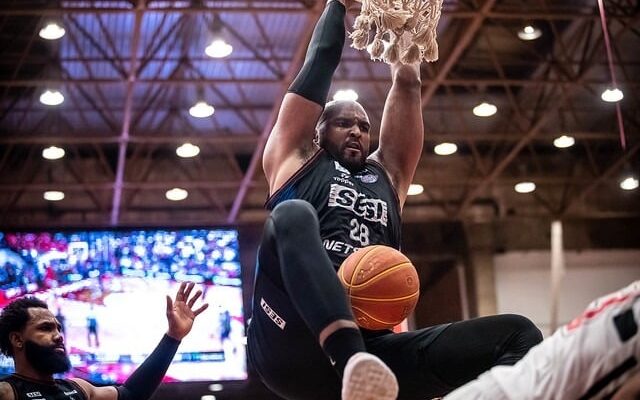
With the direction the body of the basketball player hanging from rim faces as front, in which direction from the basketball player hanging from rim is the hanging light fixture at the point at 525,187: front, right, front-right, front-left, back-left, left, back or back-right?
back-left

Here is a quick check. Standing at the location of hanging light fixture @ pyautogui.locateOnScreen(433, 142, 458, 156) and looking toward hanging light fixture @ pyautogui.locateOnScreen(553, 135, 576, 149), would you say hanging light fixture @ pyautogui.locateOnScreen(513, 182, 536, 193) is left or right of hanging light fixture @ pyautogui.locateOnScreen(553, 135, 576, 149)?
left

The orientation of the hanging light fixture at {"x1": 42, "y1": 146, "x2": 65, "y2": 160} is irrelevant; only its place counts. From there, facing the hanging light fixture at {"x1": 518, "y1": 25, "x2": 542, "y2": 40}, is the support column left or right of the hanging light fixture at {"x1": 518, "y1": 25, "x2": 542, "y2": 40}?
left

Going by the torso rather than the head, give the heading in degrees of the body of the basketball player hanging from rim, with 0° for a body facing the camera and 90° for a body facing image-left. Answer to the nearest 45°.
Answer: approximately 315°

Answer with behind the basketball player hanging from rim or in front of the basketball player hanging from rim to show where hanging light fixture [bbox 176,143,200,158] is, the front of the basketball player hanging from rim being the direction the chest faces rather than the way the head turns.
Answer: behind

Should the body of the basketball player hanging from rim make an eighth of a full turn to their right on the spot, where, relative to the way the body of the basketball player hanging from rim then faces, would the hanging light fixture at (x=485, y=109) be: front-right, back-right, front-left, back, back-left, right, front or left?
back

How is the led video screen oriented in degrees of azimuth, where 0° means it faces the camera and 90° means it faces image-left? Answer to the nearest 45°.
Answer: approximately 0°
